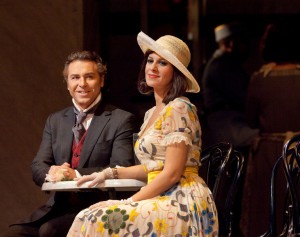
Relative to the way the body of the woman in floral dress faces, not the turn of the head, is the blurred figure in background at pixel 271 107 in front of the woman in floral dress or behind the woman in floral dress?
behind

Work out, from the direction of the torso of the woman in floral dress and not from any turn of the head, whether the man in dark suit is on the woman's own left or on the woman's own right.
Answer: on the woman's own right

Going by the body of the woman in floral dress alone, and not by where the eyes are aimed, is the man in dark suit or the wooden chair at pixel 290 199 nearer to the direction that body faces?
the man in dark suit

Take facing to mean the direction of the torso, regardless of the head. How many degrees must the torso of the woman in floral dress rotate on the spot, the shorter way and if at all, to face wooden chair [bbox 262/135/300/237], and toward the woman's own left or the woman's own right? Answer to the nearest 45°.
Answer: approximately 135° to the woman's own left
